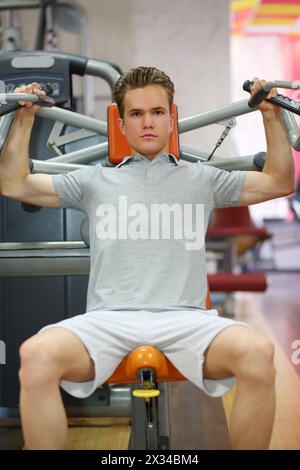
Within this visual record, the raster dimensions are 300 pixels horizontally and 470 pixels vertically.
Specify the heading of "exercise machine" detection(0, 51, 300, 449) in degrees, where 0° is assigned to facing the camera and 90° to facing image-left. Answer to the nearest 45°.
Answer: approximately 0°

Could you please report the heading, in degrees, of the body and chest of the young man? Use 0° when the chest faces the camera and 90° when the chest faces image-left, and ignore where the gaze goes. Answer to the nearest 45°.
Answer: approximately 0°
